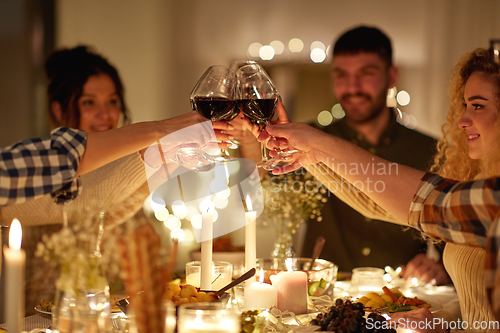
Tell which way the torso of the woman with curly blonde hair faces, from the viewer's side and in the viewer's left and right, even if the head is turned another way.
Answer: facing to the left of the viewer

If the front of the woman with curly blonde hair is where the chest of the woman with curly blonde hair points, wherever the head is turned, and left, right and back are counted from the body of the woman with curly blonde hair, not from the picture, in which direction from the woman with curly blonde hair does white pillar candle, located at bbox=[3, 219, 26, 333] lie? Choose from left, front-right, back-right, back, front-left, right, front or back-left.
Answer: front-left

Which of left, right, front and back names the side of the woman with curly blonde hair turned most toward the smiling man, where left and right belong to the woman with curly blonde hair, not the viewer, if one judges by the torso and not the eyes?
right
